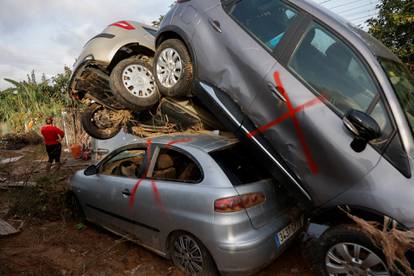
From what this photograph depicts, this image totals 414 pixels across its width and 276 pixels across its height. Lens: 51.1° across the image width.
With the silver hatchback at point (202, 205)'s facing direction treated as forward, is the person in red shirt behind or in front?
in front

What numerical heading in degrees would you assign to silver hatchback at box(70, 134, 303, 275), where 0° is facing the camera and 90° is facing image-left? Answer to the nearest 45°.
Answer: approximately 135°
